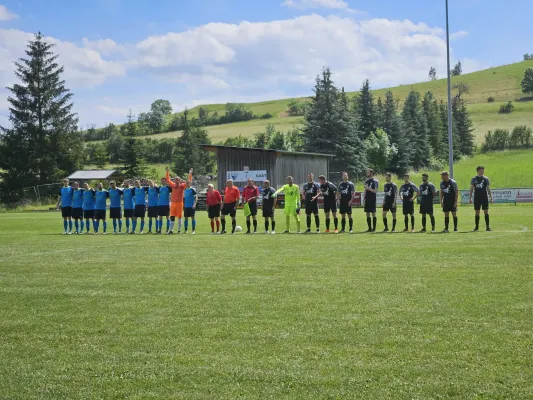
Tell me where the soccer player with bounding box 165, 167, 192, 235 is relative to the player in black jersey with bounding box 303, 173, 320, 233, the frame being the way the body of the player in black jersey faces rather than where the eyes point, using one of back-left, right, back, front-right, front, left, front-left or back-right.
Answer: right

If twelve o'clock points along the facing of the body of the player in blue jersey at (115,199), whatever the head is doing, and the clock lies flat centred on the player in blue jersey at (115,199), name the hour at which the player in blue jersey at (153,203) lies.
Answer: the player in blue jersey at (153,203) is roughly at 10 o'clock from the player in blue jersey at (115,199).

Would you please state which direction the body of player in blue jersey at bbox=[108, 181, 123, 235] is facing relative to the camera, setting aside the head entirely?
toward the camera

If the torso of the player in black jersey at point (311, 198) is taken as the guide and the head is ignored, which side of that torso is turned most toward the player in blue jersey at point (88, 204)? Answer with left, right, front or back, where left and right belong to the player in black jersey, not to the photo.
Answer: right

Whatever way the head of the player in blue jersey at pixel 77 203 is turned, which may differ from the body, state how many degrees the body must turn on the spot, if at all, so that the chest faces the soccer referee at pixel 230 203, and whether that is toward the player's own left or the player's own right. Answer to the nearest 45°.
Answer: approximately 45° to the player's own left

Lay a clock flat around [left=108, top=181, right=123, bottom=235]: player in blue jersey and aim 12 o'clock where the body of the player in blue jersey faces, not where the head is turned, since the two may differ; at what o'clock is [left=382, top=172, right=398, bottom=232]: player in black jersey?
The player in black jersey is roughly at 10 o'clock from the player in blue jersey.

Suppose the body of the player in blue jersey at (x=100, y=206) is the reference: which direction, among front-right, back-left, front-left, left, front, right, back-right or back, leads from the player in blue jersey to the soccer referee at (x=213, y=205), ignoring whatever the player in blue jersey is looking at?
front-left

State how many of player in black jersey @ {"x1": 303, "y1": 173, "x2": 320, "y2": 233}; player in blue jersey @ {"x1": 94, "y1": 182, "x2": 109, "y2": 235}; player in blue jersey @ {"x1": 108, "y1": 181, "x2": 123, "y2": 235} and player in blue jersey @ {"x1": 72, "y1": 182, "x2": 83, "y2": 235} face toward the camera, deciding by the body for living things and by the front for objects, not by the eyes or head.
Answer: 4

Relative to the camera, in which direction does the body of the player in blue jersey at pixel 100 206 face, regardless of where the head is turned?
toward the camera
